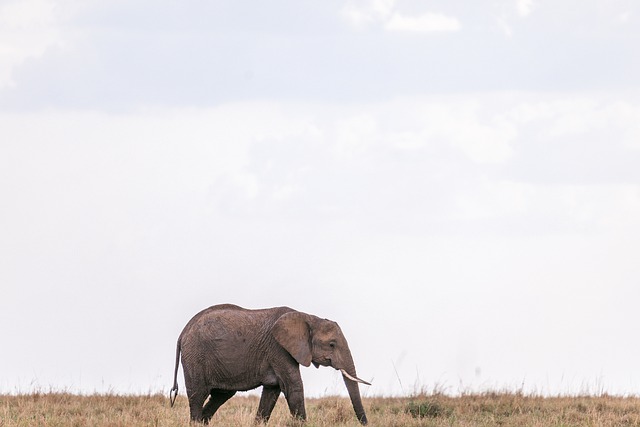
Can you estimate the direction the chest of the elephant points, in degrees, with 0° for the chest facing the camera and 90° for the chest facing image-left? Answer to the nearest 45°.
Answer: approximately 270°
